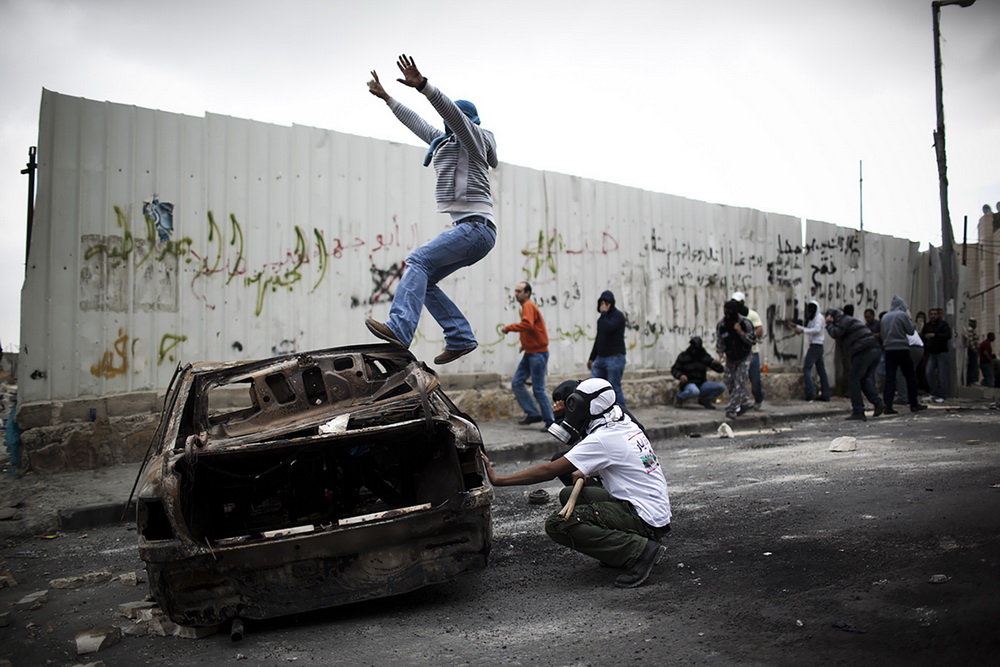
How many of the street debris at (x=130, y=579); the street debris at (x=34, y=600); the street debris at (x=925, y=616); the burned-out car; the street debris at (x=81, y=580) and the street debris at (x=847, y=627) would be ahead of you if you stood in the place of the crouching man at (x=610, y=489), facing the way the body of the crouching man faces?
4

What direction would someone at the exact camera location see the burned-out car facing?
facing away from the viewer

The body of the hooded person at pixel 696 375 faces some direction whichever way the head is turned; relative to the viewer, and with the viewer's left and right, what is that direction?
facing the viewer

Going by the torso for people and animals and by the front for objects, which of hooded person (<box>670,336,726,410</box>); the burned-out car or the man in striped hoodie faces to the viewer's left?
the man in striped hoodie

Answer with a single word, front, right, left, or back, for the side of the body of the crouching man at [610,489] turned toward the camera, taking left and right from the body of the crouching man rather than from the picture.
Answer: left

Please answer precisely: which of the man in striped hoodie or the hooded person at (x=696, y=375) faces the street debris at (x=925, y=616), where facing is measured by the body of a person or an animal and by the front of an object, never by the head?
the hooded person

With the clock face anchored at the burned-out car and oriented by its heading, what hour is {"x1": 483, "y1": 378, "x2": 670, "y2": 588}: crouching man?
The crouching man is roughly at 3 o'clock from the burned-out car.

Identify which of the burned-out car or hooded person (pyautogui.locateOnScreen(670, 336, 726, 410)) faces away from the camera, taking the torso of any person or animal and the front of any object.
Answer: the burned-out car

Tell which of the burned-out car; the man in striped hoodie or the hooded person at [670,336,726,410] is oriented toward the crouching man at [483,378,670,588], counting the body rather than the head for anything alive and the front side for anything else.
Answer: the hooded person

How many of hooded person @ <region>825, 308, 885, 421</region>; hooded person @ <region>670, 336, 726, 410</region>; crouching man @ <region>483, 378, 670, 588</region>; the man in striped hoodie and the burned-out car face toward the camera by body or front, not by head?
1

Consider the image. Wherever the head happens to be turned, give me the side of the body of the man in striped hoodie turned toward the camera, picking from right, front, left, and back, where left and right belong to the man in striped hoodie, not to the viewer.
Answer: left

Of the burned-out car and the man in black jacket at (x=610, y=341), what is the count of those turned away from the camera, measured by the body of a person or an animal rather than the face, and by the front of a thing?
1

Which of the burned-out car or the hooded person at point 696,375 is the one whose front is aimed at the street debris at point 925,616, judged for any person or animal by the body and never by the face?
the hooded person

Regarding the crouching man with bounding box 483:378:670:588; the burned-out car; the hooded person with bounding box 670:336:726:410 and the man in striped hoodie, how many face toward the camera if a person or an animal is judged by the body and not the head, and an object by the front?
1

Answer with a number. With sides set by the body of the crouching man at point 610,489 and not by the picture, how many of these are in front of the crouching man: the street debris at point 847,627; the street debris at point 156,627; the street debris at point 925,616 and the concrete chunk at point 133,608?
2

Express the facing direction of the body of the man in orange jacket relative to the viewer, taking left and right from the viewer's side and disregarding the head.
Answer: facing to the left of the viewer
